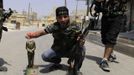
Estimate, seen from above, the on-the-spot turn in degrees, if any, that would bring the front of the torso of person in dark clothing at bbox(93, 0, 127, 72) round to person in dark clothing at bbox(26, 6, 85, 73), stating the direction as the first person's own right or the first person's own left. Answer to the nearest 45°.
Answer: approximately 45° to the first person's own right

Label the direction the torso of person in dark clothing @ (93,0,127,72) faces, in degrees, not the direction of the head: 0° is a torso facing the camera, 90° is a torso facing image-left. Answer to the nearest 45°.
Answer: approximately 0°
